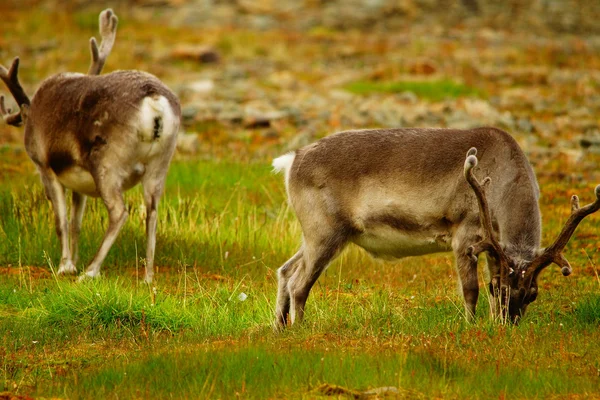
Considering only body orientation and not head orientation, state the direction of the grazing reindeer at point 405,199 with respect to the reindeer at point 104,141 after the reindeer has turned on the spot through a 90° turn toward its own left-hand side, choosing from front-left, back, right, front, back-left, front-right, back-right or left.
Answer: left

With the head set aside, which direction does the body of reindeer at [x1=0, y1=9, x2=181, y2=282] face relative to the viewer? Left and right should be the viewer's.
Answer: facing away from the viewer and to the left of the viewer

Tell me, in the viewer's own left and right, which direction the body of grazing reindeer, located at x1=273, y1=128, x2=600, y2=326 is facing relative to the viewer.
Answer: facing to the right of the viewer
